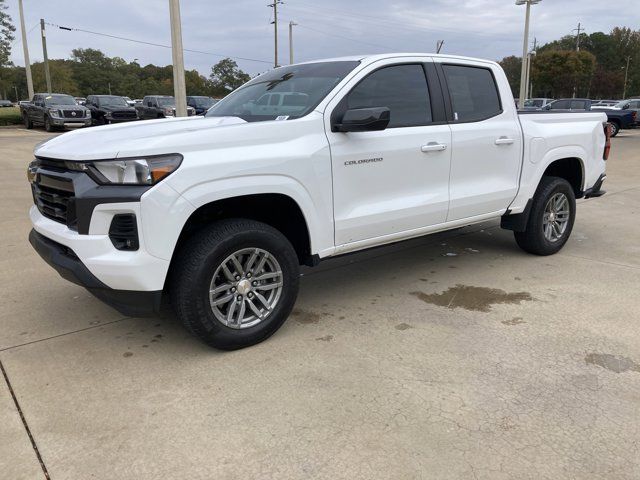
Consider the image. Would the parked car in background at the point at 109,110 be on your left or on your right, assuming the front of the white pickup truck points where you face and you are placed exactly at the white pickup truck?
on your right

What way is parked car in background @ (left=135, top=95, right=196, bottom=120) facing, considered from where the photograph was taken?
facing the viewer and to the right of the viewer

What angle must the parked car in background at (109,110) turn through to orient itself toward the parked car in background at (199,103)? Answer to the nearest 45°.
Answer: approximately 45° to its left

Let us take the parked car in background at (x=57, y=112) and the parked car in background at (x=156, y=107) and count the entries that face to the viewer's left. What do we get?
0

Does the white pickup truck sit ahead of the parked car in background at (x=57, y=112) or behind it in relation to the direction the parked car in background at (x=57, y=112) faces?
ahead

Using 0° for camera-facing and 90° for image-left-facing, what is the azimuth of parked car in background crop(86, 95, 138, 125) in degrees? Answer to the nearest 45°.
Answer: approximately 315°

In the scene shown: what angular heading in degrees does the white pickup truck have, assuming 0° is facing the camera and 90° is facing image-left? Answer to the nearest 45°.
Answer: approximately 45°

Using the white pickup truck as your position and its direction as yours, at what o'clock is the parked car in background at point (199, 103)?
The parked car in background is roughly at 4 o'clock from the white pickup truck.

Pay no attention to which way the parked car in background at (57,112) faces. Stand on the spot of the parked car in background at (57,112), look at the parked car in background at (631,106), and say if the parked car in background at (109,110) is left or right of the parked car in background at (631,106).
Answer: left
